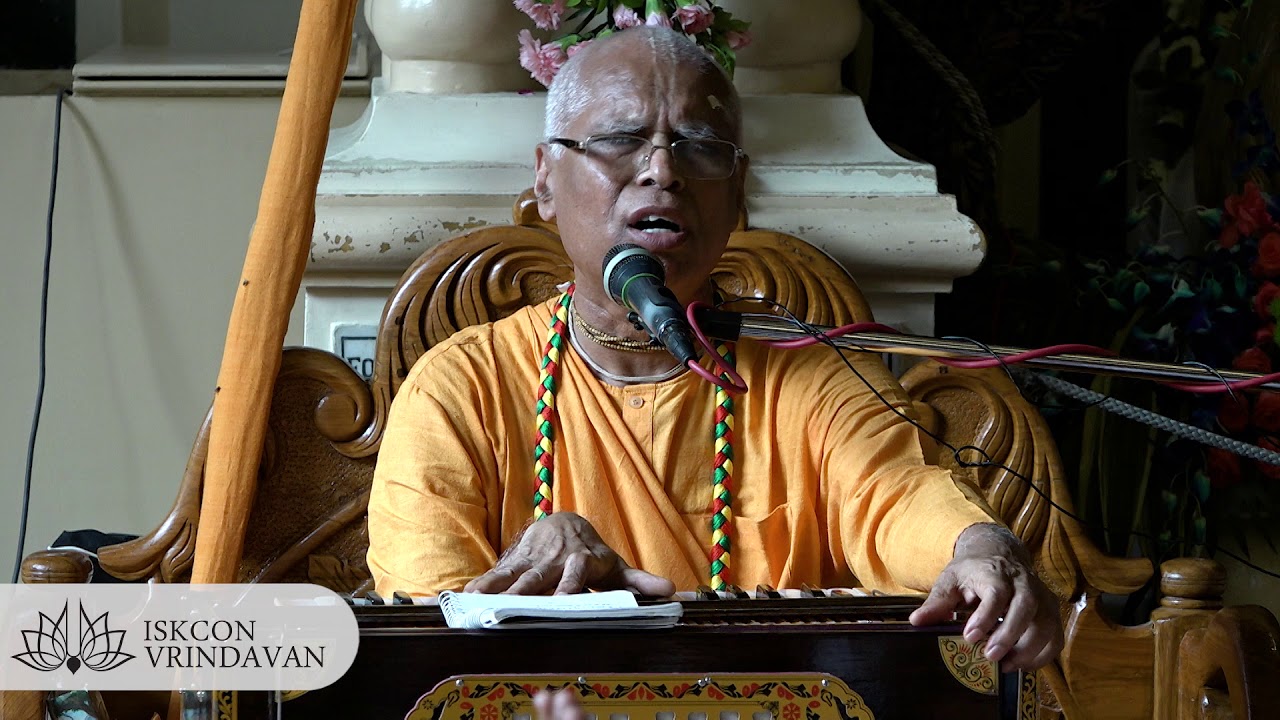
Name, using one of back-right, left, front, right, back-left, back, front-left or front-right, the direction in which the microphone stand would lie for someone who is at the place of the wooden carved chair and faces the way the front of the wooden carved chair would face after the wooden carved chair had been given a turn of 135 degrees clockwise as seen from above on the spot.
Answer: back

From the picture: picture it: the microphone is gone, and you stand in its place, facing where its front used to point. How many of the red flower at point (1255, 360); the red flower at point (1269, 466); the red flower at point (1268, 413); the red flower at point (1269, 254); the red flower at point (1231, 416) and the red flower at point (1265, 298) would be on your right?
6

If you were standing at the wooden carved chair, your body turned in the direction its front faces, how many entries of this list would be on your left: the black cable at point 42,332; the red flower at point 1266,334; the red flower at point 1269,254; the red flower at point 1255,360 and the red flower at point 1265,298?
4

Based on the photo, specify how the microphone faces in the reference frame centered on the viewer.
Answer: facing away from the viewer and to the left of the viewer

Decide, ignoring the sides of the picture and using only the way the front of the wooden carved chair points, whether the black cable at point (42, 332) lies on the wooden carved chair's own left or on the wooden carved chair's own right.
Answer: on the wooden carved chair's own right

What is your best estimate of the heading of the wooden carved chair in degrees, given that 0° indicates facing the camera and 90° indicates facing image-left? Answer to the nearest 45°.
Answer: approximately 0°

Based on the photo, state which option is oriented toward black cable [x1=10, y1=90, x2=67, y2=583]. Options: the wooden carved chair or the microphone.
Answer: the microphone

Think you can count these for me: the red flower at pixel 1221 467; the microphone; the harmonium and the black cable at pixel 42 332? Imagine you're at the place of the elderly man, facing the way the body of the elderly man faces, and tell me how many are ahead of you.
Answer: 2

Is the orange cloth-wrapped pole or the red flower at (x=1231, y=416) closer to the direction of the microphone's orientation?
the orange cloth-wrapped pole

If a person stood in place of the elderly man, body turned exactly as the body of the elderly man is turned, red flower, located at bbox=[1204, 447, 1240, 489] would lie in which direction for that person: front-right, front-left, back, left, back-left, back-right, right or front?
back-left

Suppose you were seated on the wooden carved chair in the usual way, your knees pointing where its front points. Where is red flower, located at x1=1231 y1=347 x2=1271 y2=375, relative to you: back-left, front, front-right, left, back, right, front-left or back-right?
left

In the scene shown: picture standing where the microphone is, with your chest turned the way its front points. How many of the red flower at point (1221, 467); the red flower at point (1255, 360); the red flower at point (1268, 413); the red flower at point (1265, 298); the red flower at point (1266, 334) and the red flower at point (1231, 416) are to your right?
6

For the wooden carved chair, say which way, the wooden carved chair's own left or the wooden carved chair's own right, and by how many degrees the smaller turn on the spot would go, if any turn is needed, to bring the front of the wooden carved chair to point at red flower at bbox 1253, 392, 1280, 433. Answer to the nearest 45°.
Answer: approximately 90° to the wooden carved chair's own left

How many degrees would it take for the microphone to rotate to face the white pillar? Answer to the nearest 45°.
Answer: approximately 45° to its right

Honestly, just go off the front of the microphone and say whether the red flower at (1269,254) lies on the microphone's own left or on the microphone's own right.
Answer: on the microphone's own right
